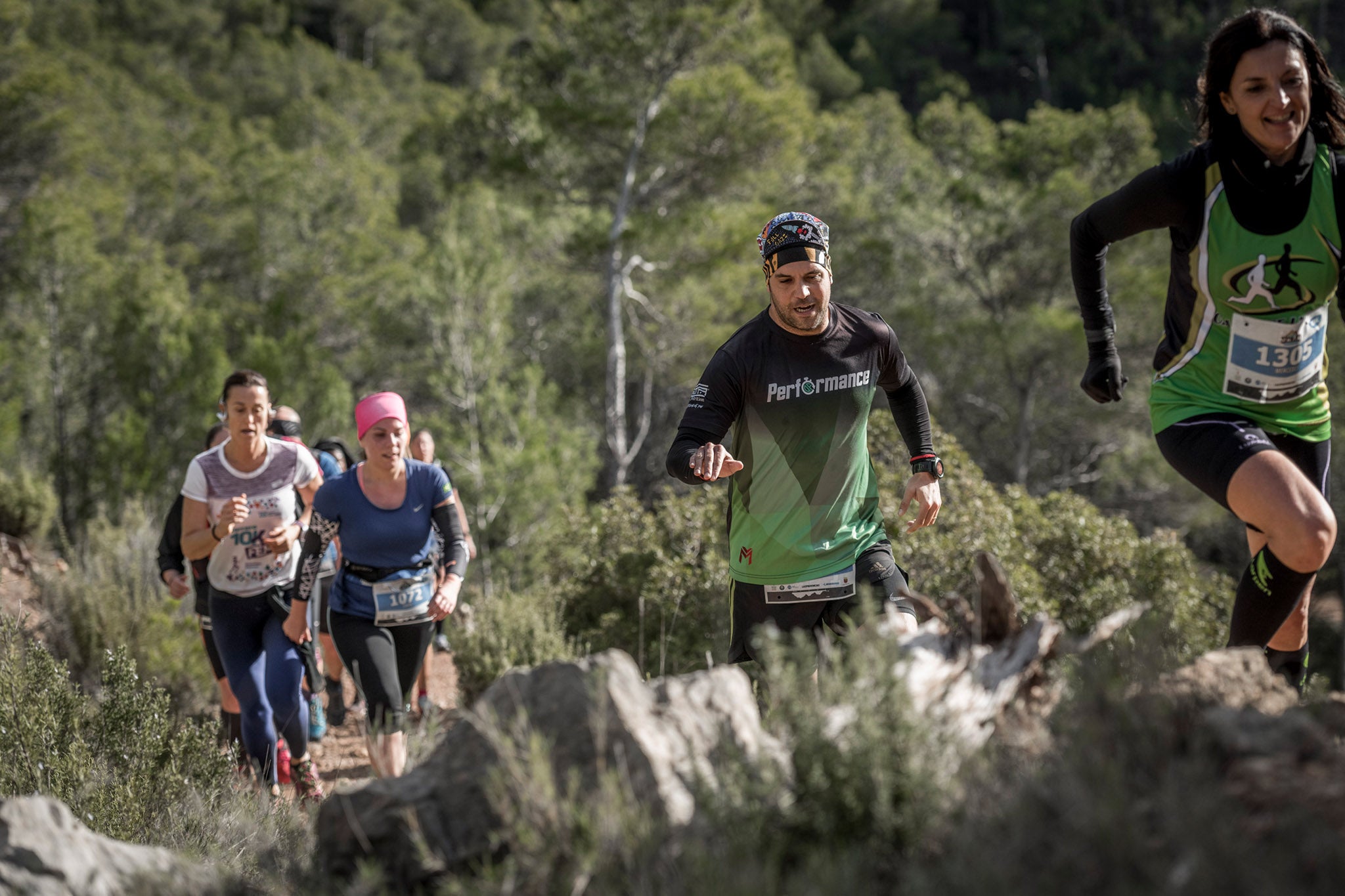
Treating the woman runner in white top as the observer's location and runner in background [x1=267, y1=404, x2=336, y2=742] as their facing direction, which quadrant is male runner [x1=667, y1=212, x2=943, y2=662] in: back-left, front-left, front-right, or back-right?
back-right

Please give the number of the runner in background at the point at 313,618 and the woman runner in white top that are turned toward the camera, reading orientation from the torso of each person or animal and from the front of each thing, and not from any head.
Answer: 2

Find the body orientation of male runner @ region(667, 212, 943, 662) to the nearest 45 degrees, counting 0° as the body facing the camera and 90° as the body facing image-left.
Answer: approximately 0°

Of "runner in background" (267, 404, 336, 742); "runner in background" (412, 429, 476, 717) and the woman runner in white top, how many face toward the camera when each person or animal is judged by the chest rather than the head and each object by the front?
3

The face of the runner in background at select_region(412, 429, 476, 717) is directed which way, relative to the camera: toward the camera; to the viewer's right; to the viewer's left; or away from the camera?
toward the camera

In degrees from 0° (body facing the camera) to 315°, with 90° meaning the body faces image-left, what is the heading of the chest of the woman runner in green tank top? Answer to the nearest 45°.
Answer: approximately 315°

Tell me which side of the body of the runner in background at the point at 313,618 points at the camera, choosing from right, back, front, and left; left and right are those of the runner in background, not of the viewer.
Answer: front

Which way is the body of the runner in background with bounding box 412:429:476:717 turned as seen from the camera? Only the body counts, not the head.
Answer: toward the camera

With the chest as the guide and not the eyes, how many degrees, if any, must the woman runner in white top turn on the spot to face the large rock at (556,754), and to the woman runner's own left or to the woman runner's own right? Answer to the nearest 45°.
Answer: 0° — they already face it

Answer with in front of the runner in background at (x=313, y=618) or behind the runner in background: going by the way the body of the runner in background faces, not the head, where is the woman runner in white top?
in front

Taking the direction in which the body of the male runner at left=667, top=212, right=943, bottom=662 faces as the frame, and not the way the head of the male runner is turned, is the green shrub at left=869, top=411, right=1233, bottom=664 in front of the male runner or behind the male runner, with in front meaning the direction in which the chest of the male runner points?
behind
